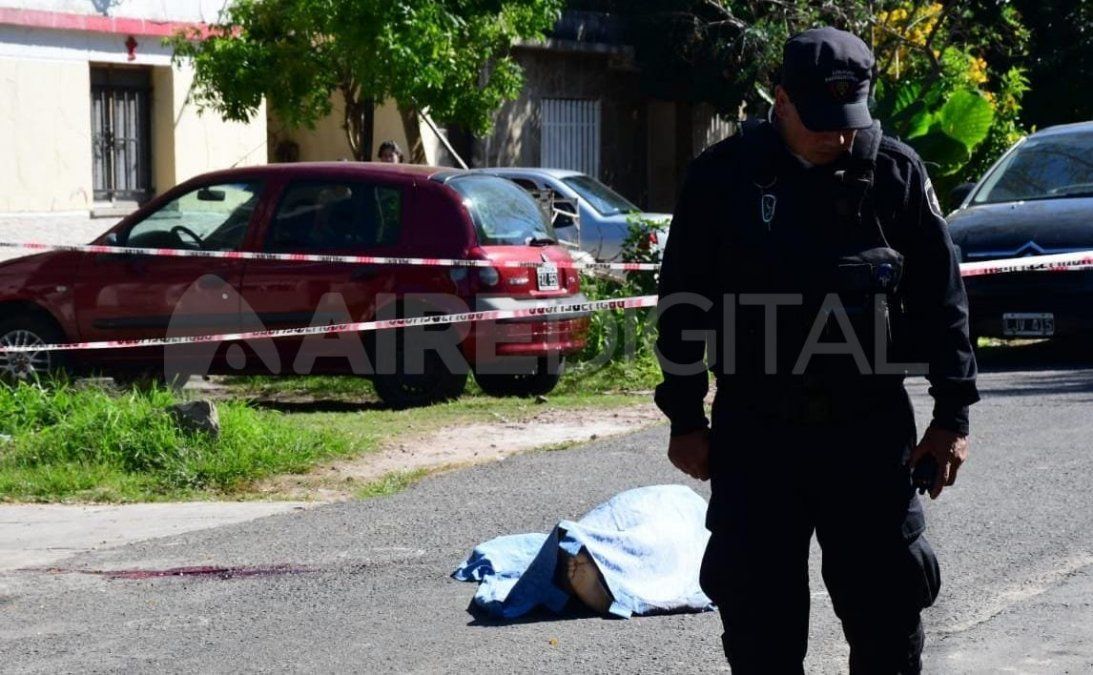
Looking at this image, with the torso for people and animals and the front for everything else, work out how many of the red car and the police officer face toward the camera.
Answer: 1

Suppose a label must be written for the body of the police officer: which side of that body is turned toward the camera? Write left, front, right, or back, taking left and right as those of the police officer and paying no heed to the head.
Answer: front

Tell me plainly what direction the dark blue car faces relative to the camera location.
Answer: facing the viewer and to the left of the viewer

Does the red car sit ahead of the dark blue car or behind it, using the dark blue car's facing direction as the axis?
ahead

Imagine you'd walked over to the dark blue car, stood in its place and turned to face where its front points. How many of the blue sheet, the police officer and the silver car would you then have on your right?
1

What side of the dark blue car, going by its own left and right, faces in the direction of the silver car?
right
